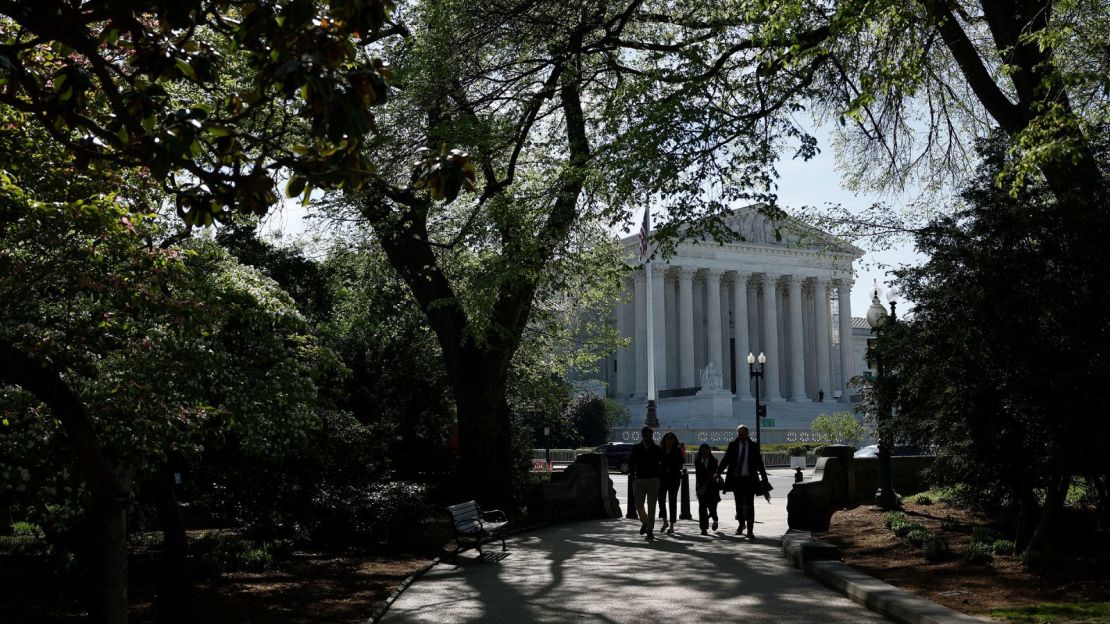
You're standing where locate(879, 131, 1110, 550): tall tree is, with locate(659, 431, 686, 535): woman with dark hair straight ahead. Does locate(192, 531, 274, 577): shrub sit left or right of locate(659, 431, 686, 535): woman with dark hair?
left

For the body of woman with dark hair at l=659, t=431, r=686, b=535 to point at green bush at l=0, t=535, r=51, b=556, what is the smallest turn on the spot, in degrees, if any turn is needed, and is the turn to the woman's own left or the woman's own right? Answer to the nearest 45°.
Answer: approximately 45° to the woman's own right

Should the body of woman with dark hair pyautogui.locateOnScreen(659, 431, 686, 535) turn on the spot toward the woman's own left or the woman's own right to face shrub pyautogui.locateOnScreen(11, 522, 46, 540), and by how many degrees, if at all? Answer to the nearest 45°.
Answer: approximately 90° to the woman's own right

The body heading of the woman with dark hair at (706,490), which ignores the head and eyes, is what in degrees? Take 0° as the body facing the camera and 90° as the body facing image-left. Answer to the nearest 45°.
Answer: approximately 0°

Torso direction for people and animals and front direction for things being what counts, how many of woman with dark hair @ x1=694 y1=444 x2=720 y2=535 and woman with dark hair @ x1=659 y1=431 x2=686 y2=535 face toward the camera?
2

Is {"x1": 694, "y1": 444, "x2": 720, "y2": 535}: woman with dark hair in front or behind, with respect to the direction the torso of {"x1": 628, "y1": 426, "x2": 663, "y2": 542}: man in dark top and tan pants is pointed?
behind

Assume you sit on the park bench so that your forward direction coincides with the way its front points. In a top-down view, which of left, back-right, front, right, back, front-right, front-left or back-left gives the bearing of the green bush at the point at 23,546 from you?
back-right

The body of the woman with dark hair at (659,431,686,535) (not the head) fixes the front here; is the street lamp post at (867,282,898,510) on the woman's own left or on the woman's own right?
on the woman's own left

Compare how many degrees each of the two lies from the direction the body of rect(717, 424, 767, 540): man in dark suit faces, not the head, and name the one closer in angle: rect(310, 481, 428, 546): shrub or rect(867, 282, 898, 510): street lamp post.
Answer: the shrub

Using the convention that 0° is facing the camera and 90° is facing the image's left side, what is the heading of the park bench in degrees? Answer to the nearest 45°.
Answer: approximately 315°
